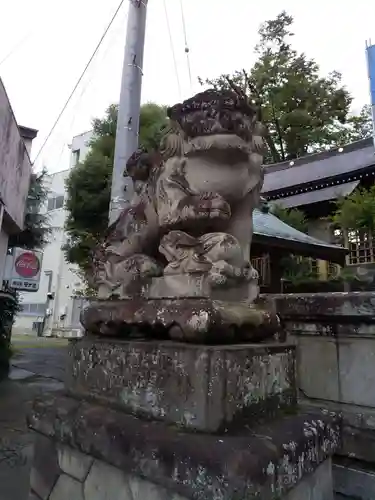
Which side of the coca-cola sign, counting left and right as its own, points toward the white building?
back

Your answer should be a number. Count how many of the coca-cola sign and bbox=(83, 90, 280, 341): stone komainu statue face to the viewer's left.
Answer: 0

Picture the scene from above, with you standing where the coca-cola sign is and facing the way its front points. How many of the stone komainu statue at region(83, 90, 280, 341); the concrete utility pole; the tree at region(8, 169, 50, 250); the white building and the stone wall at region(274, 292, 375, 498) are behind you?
2

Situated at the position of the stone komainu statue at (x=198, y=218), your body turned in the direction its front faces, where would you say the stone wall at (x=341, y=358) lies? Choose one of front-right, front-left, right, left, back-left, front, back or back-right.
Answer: left

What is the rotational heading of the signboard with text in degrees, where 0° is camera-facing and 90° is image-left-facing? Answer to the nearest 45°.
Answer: approximately 0°

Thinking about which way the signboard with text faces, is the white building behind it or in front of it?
behind

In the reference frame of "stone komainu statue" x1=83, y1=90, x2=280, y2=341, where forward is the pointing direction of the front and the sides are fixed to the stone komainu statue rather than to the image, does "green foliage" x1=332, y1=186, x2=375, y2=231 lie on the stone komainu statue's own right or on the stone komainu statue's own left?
on the stone komainu statue's own left

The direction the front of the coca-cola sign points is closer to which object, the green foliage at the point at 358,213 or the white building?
the green foliage

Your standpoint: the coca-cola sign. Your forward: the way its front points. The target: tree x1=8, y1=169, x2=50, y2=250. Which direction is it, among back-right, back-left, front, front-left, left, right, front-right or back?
back

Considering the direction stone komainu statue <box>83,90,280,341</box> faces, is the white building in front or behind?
behind

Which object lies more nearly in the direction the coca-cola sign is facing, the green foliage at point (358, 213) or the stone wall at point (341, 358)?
the stone wall

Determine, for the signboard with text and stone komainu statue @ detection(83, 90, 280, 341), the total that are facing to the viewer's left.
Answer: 0
